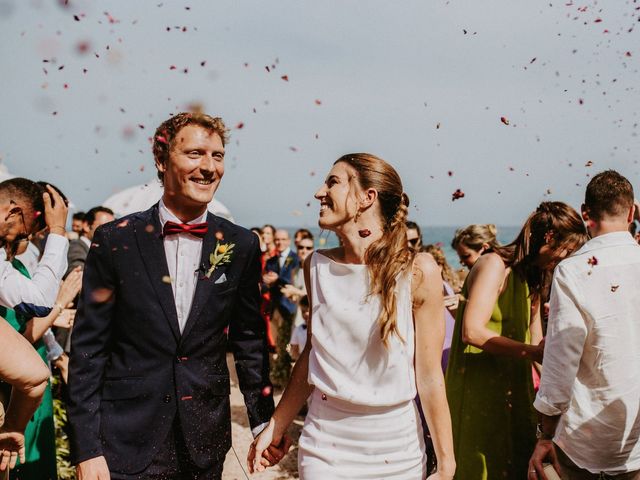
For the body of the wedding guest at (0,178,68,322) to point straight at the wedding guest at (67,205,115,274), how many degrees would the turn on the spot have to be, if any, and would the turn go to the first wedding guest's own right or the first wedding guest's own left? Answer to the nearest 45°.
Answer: approximately 90° to the first wedding guest's own left

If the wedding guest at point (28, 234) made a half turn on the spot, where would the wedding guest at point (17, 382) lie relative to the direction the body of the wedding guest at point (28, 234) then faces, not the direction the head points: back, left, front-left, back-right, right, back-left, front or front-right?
left

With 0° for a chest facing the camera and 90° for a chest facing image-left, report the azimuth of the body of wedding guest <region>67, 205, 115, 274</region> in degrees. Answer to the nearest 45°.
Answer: approximately 315°

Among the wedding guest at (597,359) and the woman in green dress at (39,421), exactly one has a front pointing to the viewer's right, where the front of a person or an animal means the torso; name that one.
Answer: the woman in green dress

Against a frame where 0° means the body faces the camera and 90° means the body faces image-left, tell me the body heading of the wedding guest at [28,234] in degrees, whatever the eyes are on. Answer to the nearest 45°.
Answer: approximately 270°

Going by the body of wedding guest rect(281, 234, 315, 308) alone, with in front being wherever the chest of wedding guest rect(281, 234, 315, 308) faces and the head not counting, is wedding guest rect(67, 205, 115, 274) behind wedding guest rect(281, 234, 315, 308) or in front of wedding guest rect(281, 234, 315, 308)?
in front

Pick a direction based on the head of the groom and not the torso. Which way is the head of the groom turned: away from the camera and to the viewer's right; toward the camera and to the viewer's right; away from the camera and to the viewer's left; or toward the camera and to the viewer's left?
toward the camera and to the viewer's right

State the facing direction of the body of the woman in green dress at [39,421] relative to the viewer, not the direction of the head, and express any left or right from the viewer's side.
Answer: facing to the right of the viewer
